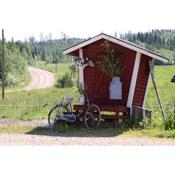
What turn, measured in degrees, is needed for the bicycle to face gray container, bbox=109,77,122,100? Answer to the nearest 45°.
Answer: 0° — it already faces it

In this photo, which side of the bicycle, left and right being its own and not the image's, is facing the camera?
right
